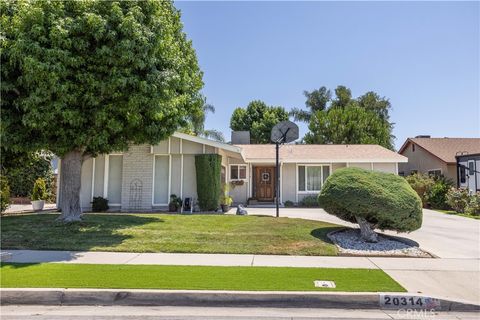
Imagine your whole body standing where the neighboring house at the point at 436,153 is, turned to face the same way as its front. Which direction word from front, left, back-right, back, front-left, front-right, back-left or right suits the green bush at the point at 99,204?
front-right

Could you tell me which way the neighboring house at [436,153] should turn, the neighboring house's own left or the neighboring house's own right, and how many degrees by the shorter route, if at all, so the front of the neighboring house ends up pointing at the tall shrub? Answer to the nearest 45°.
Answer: approximately 45° to the neighboring house's own right

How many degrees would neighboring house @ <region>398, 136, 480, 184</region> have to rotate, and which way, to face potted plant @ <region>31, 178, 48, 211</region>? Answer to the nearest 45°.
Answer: approximately 45° to its right

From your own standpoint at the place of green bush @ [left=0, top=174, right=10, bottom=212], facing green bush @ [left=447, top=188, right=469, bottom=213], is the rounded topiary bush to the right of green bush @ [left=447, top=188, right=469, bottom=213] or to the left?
right

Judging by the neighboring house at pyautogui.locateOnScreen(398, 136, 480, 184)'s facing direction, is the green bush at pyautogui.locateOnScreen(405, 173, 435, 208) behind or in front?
in front

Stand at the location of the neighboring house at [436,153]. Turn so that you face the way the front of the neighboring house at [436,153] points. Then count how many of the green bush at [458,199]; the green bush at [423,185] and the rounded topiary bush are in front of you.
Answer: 3

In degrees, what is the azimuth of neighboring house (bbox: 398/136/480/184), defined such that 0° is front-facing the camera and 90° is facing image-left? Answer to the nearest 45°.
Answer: approximately 0°

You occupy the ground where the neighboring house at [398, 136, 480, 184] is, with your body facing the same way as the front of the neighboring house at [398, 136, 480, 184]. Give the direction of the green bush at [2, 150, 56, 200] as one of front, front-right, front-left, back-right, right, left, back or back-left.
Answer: front-right

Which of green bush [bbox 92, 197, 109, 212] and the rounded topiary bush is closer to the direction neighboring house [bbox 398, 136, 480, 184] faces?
the rounded topiary bush

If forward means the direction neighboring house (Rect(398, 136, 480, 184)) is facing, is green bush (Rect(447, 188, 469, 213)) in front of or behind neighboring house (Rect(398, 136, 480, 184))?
in front

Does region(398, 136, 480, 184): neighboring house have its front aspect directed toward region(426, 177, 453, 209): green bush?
yes

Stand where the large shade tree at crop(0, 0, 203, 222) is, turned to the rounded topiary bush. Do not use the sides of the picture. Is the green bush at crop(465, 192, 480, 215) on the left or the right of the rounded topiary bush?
left
